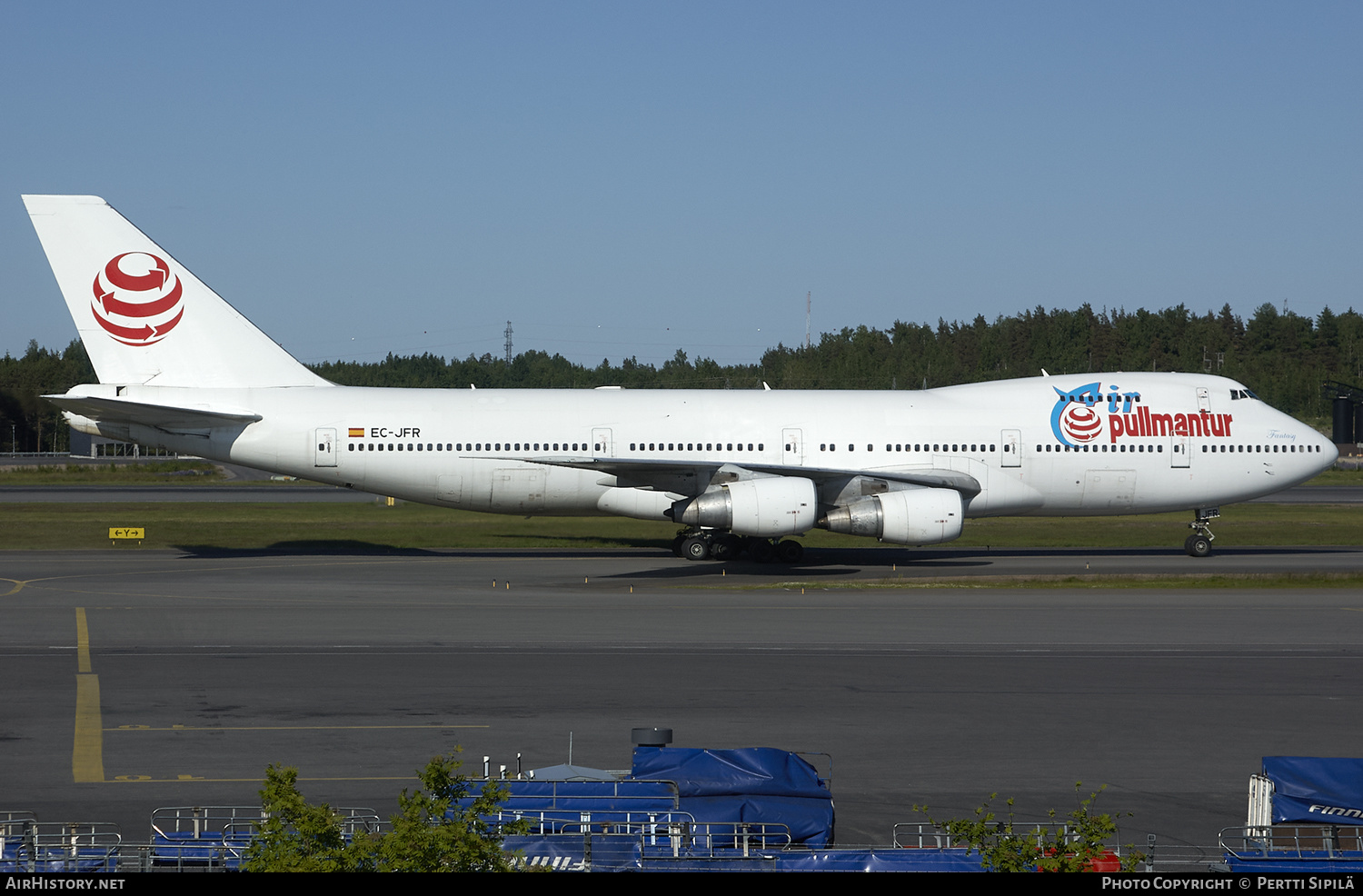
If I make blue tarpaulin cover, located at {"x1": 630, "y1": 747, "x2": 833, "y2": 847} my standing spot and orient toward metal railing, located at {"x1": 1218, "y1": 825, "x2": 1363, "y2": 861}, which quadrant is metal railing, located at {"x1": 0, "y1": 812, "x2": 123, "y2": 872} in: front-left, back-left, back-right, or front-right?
back-right

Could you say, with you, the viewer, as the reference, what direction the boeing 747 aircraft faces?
facing to the right of the viewer

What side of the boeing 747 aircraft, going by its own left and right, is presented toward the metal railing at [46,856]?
right

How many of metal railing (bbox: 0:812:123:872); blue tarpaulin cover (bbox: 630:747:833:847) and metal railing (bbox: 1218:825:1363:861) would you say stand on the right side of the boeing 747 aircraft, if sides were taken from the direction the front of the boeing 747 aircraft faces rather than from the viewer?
3

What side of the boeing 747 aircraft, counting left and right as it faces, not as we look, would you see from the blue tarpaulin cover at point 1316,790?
right
